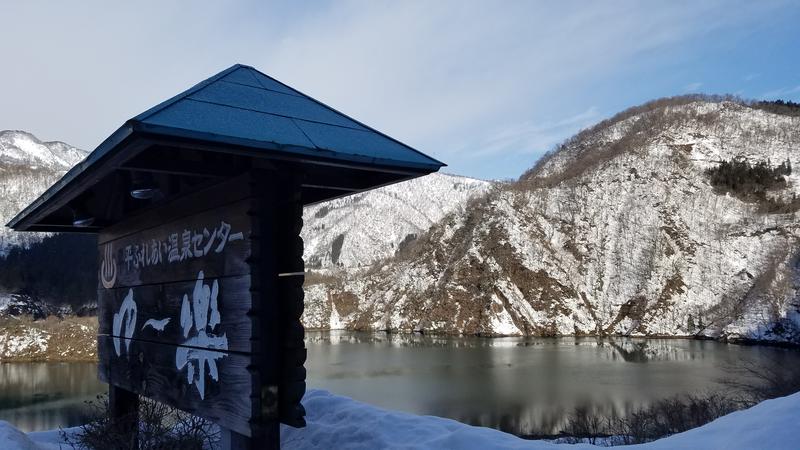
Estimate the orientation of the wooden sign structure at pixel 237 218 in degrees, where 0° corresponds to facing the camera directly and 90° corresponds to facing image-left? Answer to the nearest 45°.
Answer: approximately 45°
